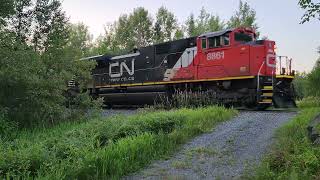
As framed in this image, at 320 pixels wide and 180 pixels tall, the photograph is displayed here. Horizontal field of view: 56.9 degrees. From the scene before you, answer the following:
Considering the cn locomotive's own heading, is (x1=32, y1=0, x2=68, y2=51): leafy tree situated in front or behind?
behind

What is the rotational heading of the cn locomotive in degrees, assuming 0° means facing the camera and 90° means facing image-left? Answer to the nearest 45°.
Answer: approximately 315°

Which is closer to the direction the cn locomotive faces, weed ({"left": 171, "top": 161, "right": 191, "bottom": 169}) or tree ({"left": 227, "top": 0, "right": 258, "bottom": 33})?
the weed

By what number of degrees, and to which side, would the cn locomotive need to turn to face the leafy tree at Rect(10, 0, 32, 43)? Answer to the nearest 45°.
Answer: approximately 135° to its right

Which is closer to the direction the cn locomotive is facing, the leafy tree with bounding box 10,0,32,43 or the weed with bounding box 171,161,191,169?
the weed

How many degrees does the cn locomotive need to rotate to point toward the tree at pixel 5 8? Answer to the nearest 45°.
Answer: approximately 90° to its right

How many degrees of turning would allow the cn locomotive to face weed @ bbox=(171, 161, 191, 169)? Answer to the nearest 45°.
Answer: approximately 45° to its right
